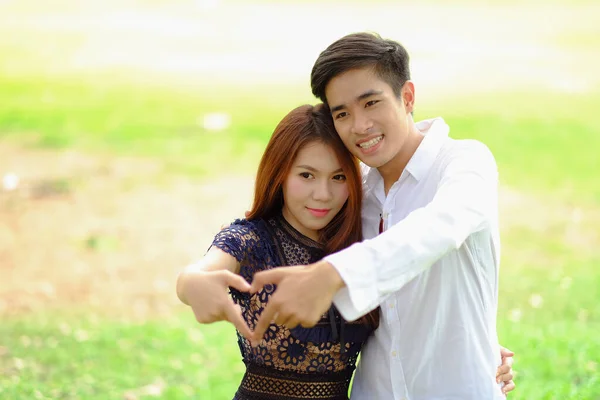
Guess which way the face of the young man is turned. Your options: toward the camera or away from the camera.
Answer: toward the camera

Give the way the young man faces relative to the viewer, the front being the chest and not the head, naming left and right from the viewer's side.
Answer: facing the viewer and to the left of the viewer
